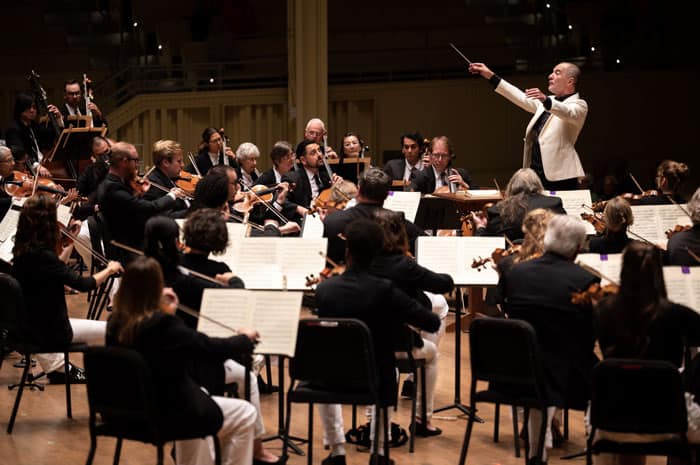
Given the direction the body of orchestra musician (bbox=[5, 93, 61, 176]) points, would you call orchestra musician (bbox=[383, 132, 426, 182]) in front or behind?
in front

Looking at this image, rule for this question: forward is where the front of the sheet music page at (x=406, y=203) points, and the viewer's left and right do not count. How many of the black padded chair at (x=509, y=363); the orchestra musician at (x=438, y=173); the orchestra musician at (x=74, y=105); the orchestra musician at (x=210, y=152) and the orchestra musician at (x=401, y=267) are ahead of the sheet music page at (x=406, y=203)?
2

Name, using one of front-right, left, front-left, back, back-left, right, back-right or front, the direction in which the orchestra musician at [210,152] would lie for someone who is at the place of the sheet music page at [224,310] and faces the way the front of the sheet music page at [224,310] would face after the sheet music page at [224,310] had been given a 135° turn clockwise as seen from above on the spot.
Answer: front-right

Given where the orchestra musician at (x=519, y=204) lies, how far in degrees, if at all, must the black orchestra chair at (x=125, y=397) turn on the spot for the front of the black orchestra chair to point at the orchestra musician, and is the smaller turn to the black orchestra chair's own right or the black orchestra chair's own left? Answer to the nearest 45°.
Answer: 0° — it already faces them

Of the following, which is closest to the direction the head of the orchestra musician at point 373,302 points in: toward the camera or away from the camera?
away from the camera

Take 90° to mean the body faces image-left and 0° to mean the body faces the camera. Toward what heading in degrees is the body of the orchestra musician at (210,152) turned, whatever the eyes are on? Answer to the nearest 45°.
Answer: approximately 315°

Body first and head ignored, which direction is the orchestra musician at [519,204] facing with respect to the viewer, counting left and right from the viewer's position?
facing away from the viewer

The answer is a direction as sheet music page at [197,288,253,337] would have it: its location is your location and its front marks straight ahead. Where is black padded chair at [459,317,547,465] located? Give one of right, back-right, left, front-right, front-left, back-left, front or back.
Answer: left

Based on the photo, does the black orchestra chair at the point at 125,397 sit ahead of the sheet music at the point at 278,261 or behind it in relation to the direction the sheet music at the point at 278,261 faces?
ahead

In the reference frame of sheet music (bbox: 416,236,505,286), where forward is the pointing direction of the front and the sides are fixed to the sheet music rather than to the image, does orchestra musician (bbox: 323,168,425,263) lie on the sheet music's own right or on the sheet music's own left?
on the sheet music's own right

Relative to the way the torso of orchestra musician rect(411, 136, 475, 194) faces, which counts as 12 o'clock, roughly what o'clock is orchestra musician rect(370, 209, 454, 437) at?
orchestra musician rect(370, 209, 454, 437) is roughly at 12 o'clock from orchestra musician rect(411, 136, 475, 194).
